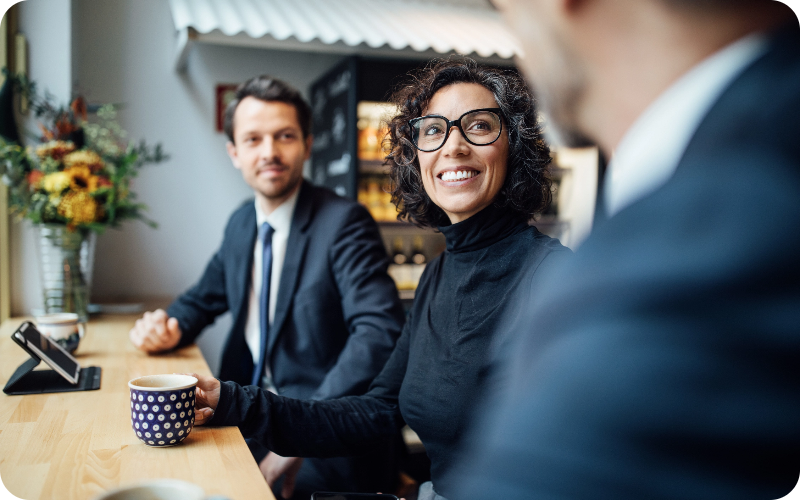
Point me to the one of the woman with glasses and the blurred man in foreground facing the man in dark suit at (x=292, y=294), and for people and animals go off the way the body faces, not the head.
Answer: the blurred man in foreground

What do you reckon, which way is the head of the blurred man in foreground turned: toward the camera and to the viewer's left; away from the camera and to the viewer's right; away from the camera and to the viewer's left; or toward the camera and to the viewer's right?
away from the camera and to the viewer's left

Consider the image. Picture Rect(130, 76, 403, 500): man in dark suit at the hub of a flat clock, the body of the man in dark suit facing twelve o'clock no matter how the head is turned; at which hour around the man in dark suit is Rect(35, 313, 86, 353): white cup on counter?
The white cup on counter is roughly at 1 o'clock from the man in dark suit.

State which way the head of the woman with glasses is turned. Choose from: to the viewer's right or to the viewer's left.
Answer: to the viewer's right

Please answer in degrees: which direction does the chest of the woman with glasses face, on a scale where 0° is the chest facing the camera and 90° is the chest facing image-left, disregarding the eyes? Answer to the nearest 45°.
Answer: approximately 45°

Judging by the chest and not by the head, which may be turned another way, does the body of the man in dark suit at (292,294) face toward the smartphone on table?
yes

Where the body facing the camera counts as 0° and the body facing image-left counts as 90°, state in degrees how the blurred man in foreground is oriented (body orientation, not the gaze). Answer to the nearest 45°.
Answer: approximately 135°

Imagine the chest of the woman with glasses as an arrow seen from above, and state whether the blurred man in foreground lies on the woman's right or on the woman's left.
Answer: on the woman's left

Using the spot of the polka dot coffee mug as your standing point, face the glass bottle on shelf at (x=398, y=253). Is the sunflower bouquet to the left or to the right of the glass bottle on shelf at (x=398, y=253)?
left
